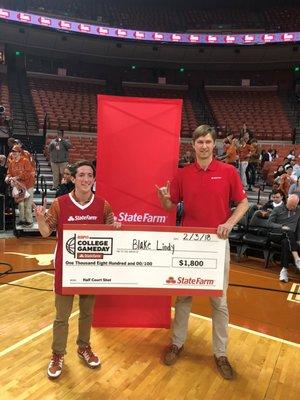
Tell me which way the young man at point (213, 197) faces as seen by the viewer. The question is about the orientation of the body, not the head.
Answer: toward the camera

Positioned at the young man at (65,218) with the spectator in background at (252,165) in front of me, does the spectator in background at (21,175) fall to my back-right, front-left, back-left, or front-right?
front-left

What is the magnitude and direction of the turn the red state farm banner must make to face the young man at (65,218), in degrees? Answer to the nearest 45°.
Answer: approximately 45° to its right

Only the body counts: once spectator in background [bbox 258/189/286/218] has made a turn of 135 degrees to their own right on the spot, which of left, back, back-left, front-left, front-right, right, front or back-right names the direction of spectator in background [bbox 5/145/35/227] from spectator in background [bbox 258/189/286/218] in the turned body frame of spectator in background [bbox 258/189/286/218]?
left

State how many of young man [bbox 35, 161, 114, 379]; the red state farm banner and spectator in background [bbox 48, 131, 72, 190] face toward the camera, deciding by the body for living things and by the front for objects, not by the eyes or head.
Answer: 3

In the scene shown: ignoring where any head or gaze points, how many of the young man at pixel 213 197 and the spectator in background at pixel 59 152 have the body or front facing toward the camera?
2

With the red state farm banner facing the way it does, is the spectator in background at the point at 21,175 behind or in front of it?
behind

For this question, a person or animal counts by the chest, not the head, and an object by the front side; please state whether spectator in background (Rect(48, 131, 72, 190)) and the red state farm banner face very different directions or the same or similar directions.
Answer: same or similar directions

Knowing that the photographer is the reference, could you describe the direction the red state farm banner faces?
facing the viewer

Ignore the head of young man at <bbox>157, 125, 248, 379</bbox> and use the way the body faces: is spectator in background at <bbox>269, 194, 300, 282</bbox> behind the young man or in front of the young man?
behind

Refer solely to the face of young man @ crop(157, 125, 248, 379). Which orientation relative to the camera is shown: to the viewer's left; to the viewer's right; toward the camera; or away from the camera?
toward the camera

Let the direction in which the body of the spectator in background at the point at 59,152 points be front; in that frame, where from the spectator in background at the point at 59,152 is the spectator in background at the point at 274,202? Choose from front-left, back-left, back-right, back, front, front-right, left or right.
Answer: front-left

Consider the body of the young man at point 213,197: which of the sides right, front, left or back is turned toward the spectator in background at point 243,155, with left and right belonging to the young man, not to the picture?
back

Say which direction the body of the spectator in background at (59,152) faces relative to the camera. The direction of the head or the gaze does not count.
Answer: toward the camera
